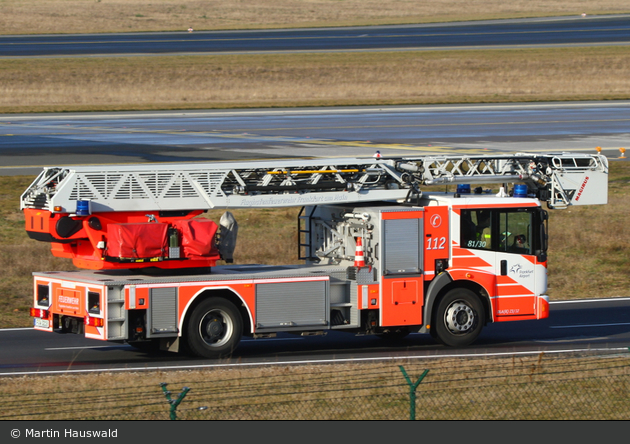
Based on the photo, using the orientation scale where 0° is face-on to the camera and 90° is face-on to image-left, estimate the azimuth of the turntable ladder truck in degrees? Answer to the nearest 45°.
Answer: approximately 225°
